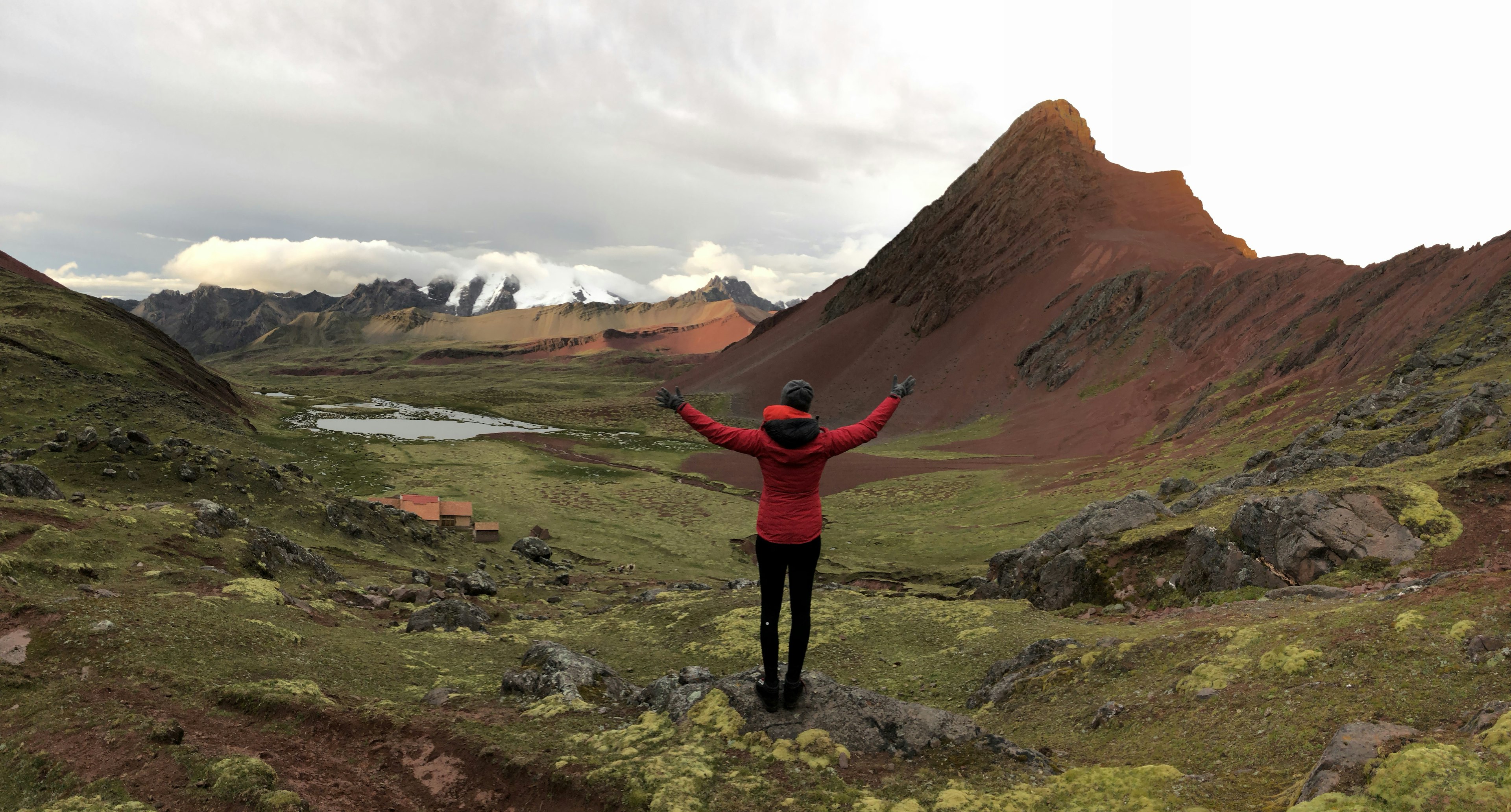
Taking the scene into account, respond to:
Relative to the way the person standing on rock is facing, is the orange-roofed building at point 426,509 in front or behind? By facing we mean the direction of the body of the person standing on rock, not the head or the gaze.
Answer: in front

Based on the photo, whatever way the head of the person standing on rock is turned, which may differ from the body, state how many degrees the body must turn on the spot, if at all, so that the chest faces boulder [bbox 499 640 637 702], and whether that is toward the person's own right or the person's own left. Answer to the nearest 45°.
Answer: approximately 45° to the person's own left

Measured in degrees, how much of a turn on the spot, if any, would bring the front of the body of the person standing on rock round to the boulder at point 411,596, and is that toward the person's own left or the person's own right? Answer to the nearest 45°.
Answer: approximately 45° to the person's own left

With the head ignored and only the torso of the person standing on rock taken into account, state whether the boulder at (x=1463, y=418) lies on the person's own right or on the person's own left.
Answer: on the person's own right

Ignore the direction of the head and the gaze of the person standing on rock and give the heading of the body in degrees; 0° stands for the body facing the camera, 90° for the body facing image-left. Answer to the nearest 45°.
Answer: approximately 180°

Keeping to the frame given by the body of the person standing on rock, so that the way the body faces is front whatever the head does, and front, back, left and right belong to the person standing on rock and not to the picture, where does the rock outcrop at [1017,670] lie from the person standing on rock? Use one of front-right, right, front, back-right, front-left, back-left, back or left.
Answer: front-right

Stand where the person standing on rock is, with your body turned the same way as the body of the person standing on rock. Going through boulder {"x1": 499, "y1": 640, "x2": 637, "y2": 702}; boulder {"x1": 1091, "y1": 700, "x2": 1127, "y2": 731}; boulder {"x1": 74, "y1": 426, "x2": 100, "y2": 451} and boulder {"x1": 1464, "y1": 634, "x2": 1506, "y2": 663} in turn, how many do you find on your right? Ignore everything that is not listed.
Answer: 2

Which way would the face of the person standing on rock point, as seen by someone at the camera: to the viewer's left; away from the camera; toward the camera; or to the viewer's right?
away from the camera

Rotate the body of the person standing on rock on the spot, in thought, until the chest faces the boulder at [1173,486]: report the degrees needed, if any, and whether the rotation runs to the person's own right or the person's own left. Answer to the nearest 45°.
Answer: approximately 45° to the person's own right
